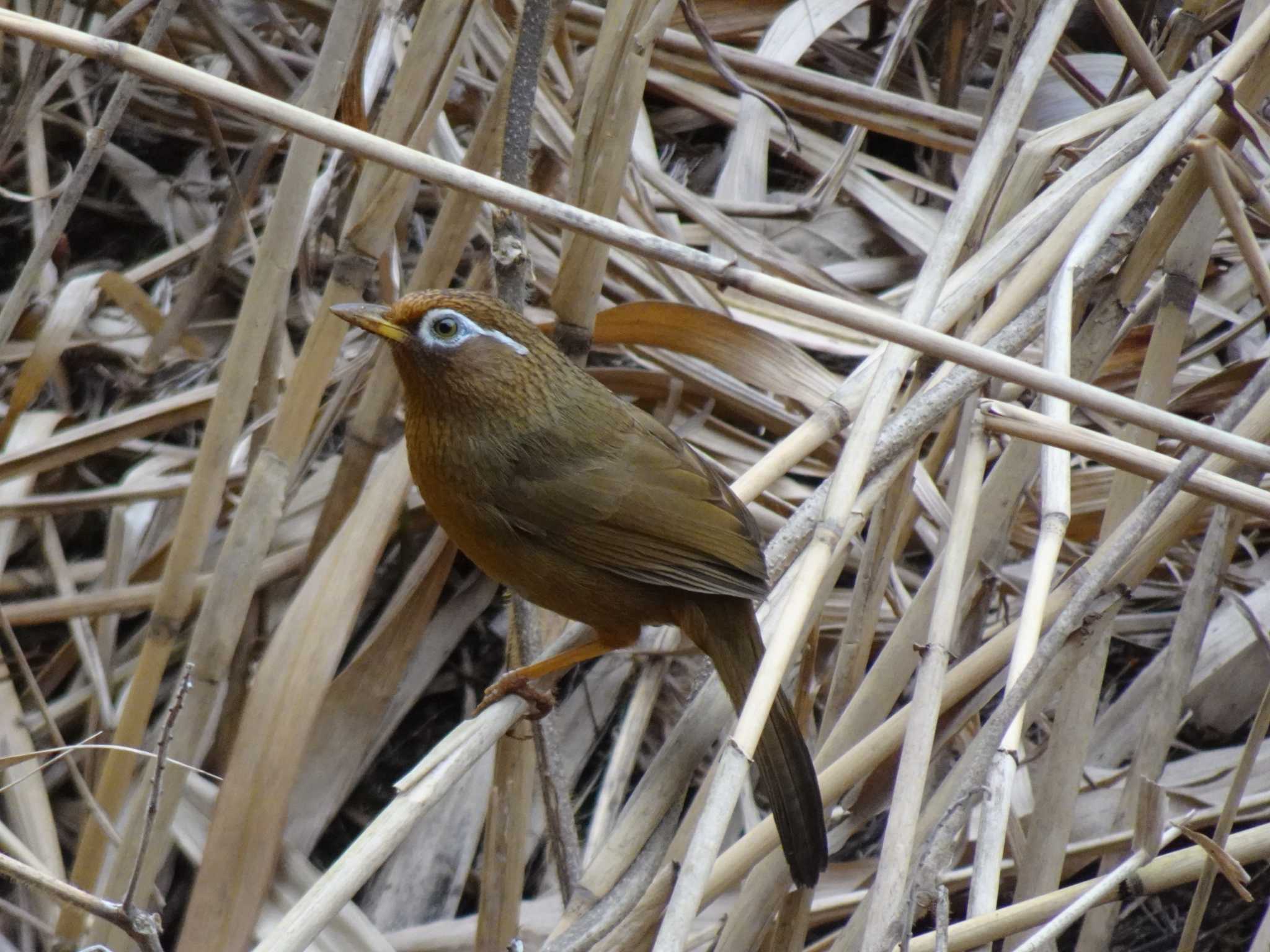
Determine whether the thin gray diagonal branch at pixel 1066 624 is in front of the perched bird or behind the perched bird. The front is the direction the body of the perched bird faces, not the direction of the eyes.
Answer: behind

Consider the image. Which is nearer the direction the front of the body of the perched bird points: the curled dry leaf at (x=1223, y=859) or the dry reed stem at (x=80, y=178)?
the dry reed stem

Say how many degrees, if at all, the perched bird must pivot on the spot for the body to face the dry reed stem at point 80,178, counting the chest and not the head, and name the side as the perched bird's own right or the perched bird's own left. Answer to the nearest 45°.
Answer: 0° — it already faces it

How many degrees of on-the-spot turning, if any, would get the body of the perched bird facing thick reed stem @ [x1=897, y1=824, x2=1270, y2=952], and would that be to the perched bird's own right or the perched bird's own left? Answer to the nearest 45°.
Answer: approximately 135° to the perched bird's own left

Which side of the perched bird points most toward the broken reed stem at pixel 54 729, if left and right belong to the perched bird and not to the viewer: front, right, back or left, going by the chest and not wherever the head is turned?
front

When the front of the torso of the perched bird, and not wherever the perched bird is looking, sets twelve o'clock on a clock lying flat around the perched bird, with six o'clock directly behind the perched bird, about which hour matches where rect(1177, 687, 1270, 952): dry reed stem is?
The dry reed stem is roughly at 7 o'clock from the perched bird.

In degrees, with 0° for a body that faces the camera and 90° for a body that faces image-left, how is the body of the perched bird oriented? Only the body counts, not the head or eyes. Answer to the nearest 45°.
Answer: approximately 90°

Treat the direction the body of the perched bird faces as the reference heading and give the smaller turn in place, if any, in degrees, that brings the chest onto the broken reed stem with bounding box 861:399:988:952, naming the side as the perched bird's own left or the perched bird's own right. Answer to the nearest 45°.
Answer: approximately 135° to the perched bird's own left

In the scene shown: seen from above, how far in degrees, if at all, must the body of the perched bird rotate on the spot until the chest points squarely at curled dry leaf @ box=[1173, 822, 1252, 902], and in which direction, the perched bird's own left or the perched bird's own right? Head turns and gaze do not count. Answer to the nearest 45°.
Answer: approximately 135° to the perched bird's own left
